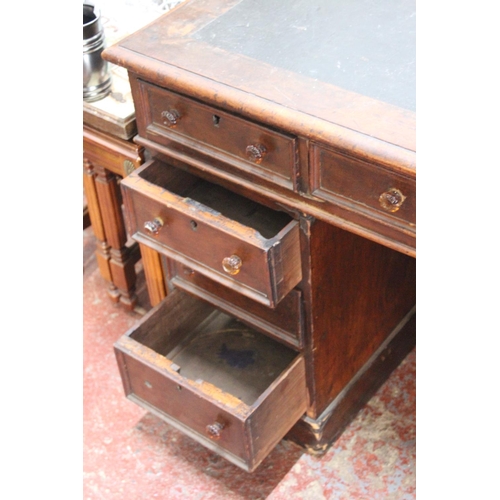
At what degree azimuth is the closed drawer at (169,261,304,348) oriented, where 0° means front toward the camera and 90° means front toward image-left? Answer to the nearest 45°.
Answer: approximately 45°

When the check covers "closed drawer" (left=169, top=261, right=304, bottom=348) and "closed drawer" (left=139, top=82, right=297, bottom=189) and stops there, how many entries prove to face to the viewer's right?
0

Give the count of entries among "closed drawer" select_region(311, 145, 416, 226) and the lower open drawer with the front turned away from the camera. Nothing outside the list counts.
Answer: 0

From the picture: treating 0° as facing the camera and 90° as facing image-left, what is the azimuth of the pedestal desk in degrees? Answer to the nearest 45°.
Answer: approximately 45°
